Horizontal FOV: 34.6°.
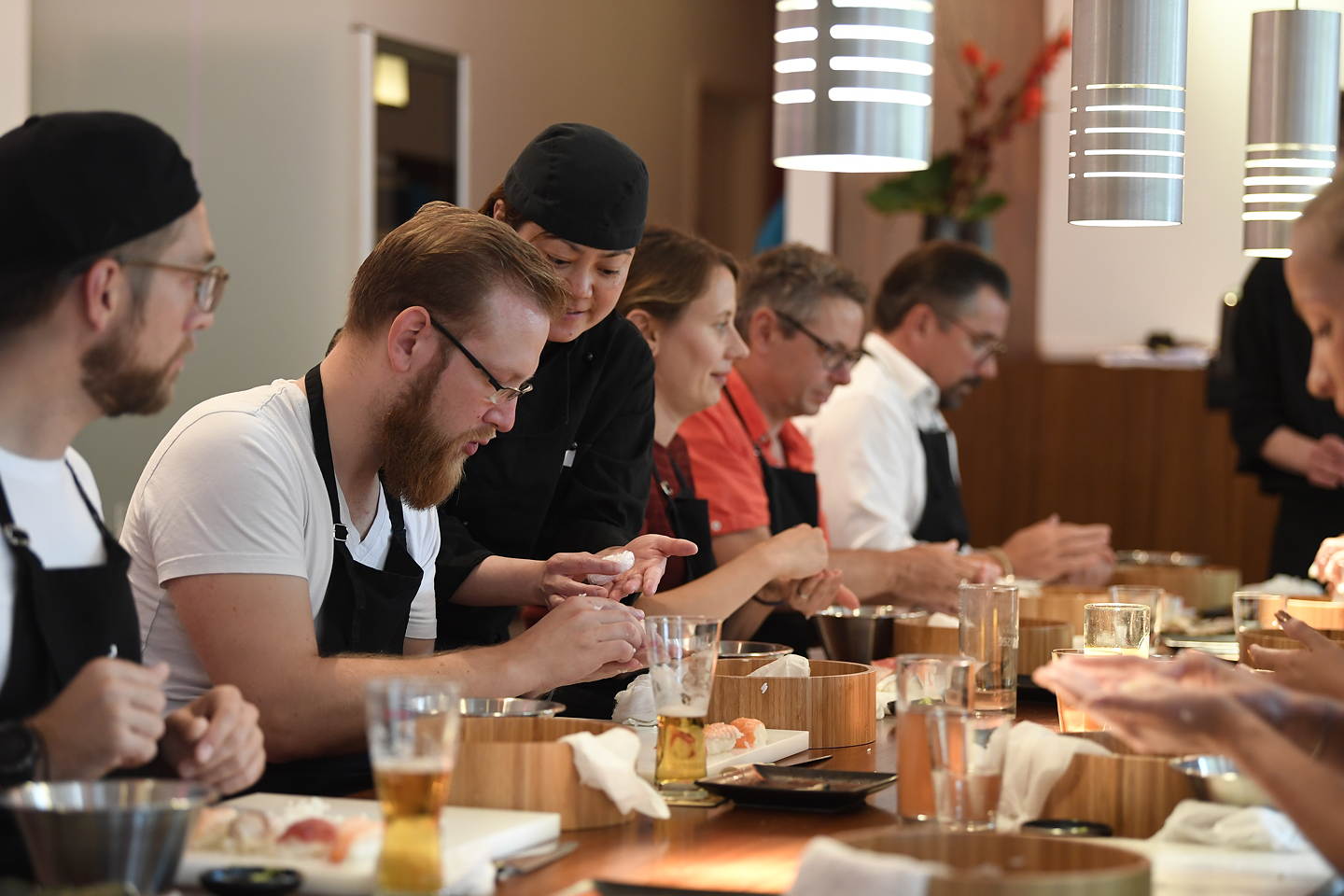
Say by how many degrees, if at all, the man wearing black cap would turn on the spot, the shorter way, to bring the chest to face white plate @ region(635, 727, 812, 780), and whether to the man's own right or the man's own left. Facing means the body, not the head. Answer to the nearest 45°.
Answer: approximately 45° to the man's own left

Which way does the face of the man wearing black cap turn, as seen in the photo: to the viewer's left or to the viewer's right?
to the viewer's right

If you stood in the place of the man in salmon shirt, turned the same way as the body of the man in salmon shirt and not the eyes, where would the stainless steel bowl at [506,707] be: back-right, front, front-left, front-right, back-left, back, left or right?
front-right

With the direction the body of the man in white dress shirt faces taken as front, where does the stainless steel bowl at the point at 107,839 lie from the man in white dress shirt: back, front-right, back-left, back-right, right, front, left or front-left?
right

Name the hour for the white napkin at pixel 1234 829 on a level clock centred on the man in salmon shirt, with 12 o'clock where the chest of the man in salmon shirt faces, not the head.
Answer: The white napkin is roughly at 1 o'clock from the man in salmon shirt.

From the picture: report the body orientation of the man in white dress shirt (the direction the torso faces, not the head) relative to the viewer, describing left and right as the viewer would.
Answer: facing to the right of the viewer

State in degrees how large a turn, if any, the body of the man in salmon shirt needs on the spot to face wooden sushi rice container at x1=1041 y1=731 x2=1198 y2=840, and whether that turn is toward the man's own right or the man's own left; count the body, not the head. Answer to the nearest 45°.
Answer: approximately 45° to the man's own right

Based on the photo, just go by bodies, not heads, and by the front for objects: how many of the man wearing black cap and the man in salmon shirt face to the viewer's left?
0

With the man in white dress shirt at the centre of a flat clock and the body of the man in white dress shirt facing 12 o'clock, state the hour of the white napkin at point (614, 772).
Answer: The white napkin is roughly at 3 o'clock from the man in white dress shirt.

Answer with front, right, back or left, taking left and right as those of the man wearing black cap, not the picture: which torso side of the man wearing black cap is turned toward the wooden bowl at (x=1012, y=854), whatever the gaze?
front

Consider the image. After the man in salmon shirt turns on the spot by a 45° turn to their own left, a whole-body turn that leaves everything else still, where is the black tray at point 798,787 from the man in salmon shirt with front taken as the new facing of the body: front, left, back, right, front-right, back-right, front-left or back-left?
right

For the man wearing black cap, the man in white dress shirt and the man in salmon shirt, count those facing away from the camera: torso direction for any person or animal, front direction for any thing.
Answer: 0

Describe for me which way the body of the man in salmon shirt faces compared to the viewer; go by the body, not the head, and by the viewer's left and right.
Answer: facing the viewer and to the right of the viewer

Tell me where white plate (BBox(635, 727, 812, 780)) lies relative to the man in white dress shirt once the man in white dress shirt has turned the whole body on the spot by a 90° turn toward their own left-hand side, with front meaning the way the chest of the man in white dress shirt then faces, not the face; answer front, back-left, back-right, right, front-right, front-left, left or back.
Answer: back

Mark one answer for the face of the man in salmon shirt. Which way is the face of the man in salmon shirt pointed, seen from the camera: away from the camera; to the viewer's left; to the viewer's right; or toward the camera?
to the viewer's right
